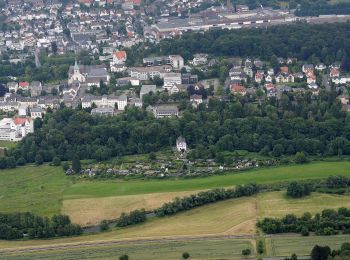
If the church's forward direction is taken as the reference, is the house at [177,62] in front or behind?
behind

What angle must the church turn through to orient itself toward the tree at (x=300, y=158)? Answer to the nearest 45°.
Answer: approximately 90° to its left

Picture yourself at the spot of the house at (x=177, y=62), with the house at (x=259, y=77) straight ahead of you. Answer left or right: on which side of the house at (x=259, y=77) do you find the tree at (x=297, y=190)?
right

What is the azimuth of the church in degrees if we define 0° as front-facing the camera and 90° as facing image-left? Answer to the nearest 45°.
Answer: approximately 45°

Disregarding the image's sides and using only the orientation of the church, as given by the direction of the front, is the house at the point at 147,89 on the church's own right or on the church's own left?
on the church's own left

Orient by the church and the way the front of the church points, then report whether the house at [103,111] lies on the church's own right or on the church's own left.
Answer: on the church's own left

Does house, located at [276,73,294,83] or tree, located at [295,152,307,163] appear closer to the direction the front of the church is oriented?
the tree

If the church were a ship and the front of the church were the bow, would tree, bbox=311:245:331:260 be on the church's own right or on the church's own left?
on the church's own left

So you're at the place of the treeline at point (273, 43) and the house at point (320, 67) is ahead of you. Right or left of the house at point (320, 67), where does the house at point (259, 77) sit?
right
